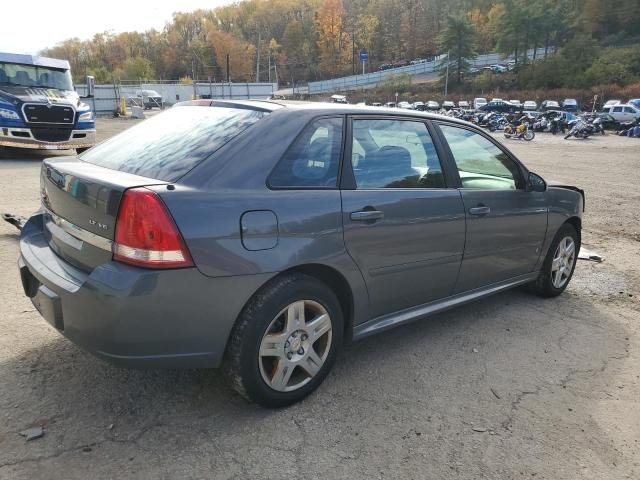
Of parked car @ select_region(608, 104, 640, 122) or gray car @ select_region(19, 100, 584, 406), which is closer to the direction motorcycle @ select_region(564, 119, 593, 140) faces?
the gray car

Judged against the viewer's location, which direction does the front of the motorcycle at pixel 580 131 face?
facing the viewer and to the left of the viewer

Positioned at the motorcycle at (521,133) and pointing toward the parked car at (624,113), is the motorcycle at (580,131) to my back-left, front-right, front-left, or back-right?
front-right

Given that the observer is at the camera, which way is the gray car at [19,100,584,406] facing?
facing away from the viewer and to the right of the viewer

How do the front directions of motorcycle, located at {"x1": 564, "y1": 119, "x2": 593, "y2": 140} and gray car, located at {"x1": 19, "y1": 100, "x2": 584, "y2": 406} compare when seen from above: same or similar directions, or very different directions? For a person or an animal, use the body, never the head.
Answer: very different directions

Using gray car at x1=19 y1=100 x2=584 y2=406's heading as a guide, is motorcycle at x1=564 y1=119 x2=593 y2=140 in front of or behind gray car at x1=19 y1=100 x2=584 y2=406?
in front

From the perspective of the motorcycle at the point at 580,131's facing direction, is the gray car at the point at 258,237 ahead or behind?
ahead

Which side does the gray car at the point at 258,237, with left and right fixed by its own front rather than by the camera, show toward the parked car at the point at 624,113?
front

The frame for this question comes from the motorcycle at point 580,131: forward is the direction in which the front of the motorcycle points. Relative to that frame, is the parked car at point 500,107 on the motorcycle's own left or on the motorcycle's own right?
on the motorcycle's own right

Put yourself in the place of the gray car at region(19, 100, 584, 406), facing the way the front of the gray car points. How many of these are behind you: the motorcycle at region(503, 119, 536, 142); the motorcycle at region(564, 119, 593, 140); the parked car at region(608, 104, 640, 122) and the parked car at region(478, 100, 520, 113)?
0

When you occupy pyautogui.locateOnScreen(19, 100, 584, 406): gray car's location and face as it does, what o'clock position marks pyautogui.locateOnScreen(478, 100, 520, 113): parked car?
The parked car is roughly at 11 o'clock from the gray car.
